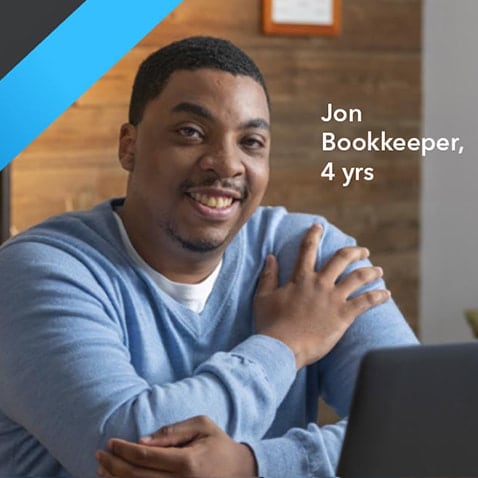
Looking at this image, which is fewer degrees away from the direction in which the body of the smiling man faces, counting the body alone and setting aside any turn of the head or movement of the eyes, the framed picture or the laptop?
the laptop

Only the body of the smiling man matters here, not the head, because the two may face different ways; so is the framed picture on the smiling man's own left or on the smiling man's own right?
on the smiling man's own left

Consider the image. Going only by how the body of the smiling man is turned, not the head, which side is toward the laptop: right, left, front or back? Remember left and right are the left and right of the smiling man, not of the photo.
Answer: front

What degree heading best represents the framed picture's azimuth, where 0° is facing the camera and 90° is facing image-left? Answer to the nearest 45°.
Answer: approximately 0°

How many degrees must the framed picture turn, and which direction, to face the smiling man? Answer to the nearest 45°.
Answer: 0° — it already faces them

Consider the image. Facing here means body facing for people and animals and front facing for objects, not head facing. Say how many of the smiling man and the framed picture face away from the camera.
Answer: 0

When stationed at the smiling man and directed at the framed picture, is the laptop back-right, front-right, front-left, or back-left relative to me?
back-right

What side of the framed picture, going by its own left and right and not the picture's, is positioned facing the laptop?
front
